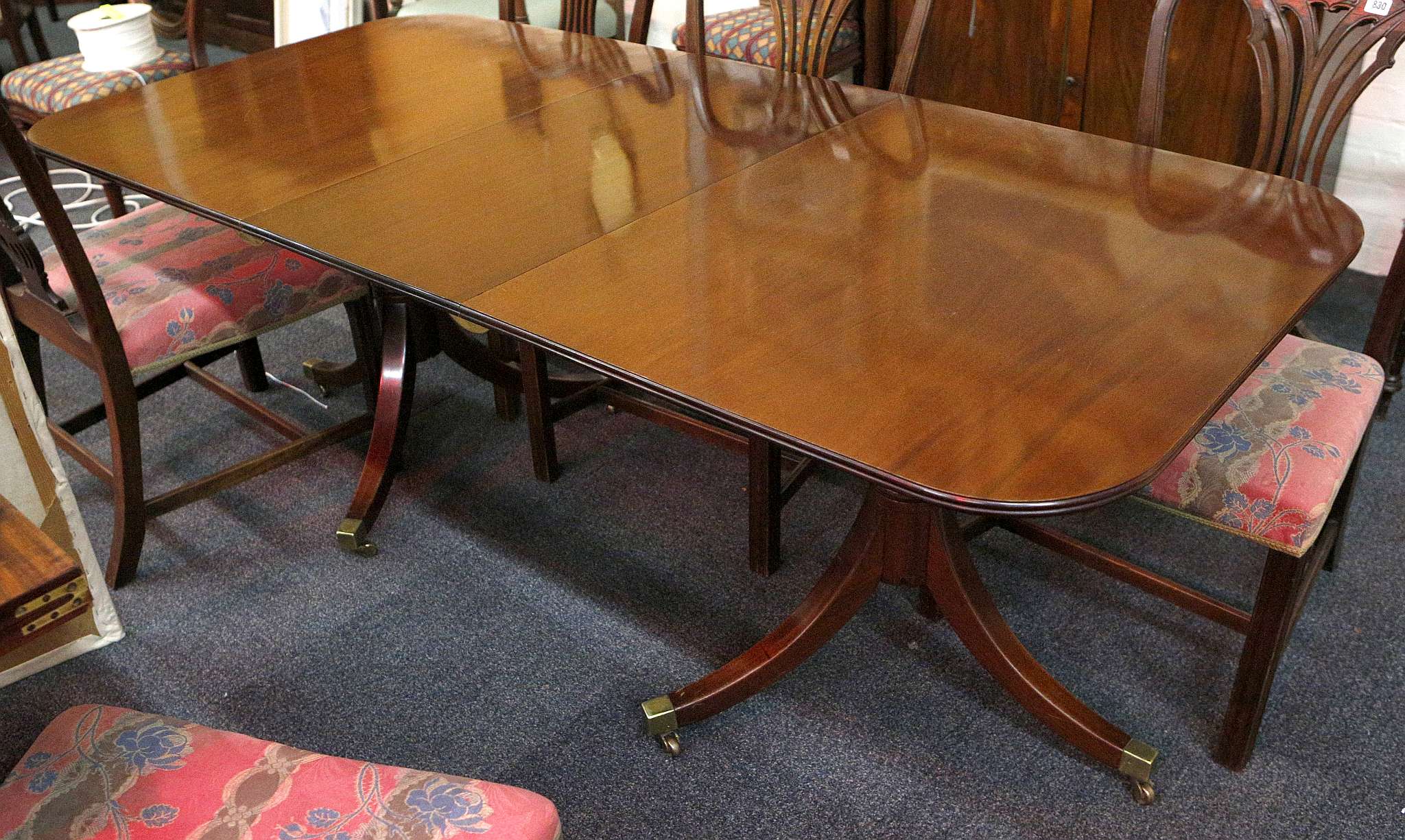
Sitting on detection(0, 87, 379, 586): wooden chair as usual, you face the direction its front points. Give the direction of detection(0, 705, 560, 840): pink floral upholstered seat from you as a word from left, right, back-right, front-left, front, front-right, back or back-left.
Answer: back-right

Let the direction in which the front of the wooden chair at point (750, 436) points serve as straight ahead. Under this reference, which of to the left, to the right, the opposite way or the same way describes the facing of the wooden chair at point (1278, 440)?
the same way

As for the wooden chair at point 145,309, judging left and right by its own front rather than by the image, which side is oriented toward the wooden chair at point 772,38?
front

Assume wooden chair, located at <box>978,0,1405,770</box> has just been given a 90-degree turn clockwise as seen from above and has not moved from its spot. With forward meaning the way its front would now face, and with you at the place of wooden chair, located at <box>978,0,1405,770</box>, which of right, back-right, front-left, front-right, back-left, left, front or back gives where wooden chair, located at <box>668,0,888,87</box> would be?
front

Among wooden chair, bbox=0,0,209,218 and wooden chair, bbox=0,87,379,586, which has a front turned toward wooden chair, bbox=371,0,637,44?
wooden chair, bbox=0,87,379,586

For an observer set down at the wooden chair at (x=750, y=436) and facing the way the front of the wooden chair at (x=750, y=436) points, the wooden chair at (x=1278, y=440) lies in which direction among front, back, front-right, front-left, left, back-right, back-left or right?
left

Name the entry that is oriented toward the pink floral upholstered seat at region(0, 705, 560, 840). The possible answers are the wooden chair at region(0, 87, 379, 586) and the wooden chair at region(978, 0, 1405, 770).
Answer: the wooden chair at region(978, 0, 1405, 770)

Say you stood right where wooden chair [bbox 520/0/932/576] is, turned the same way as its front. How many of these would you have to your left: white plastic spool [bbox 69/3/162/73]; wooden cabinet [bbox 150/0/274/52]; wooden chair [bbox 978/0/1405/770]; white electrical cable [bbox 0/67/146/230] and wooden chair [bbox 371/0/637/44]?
1

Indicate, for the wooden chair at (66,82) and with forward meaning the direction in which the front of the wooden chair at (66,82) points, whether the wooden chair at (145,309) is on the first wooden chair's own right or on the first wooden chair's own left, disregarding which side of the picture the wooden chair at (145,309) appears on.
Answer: on the first wooden chair's own left

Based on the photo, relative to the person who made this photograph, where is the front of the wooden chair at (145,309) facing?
facing away from the viewer and to the right of the viewer

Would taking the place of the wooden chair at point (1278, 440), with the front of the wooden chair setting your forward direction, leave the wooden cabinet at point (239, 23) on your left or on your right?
on your right

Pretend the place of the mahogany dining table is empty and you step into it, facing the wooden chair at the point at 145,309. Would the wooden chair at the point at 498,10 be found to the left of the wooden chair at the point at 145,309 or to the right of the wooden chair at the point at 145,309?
right

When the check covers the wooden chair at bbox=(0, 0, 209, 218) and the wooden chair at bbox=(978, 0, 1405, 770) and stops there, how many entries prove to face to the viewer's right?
0

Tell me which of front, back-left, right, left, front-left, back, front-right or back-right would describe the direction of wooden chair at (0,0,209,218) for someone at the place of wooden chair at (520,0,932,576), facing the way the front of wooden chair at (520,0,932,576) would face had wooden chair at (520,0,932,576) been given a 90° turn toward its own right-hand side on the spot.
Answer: front

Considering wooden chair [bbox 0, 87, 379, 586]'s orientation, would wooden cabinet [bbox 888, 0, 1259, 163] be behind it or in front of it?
in front

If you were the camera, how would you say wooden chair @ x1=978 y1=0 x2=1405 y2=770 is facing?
facing the viewer and to the left of the viewer

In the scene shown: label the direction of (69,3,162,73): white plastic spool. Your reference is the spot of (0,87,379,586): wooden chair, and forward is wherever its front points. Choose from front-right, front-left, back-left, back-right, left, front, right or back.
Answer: front-left

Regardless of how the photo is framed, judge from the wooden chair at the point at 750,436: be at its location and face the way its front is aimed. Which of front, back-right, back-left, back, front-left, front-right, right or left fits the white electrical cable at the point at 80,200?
right
